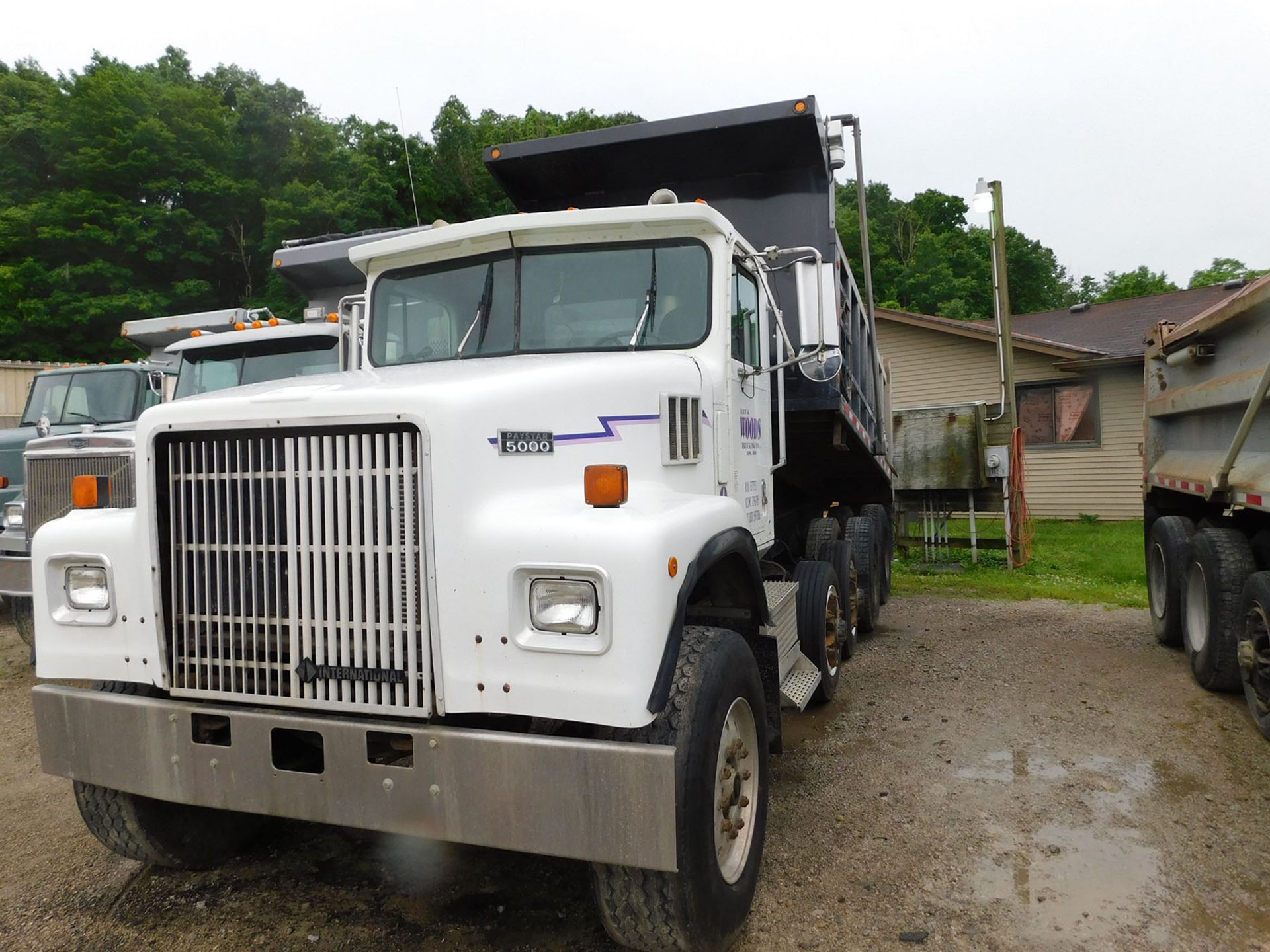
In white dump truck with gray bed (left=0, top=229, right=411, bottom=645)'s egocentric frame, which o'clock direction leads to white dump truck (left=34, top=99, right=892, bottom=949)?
The white dump truck (left=34, top=99, right=892, bottom=949) is roughly at 10 o'clock from the white dump truck with gray bed.

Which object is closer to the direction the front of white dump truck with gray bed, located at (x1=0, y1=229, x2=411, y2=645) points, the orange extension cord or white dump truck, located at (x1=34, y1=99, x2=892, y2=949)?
the white dump truck, located at (x1=34, y1=99, x2=892, y2=949)

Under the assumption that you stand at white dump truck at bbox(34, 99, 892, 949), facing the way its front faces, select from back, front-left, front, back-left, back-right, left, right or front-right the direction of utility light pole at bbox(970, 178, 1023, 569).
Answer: back

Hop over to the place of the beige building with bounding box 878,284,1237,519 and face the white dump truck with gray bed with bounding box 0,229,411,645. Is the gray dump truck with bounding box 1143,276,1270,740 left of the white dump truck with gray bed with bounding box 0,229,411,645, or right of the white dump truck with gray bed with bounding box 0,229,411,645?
left

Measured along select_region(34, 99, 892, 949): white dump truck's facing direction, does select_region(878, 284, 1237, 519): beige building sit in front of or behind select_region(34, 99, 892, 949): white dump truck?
behind

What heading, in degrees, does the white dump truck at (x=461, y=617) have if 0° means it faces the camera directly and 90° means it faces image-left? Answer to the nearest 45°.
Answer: approximately 45°

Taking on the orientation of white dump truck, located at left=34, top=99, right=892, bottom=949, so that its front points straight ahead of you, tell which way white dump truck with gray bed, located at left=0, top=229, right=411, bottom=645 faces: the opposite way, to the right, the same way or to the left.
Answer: the same way

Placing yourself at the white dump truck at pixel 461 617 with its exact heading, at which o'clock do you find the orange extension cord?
The orange extension cord is roughly at 6 o'clock from the white dump truck.

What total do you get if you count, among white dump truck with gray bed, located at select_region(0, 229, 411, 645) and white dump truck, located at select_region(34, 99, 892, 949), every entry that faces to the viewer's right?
0

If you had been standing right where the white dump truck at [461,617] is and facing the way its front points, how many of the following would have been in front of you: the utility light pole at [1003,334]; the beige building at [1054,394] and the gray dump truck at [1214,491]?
0
